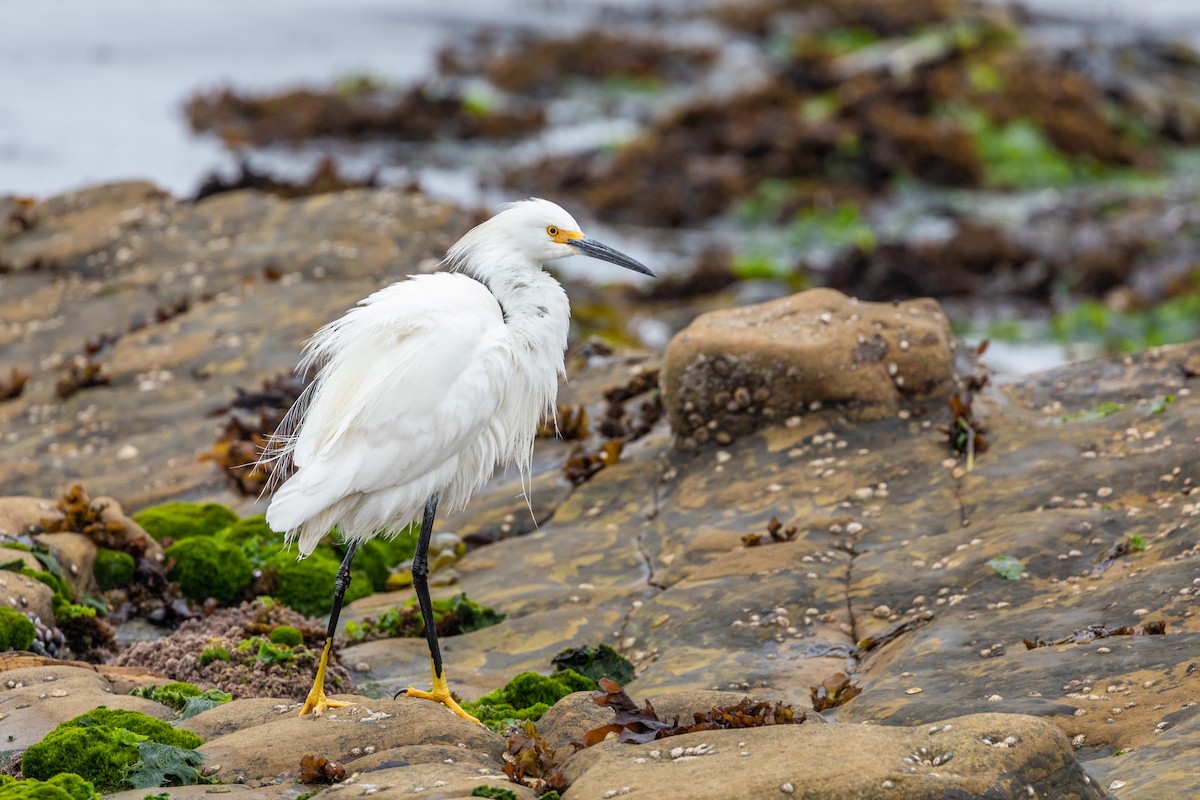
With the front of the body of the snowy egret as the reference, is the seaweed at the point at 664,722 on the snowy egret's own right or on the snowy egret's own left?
on the snowy egret's own right

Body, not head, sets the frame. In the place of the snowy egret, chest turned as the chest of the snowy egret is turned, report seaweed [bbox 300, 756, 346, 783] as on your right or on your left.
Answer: on your right

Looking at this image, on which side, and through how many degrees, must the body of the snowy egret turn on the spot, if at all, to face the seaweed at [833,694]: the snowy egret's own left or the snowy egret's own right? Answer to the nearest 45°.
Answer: approximately 45° to the snowy egret's own right

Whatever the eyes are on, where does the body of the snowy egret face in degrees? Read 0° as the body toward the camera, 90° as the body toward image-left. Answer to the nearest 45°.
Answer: approximately 270°

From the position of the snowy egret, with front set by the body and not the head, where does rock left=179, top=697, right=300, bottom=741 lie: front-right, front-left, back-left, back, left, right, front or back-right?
back-right

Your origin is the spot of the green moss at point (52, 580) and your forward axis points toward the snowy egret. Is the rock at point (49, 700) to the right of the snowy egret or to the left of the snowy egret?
right

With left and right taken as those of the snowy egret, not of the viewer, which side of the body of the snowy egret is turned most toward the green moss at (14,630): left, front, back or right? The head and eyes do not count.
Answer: back
